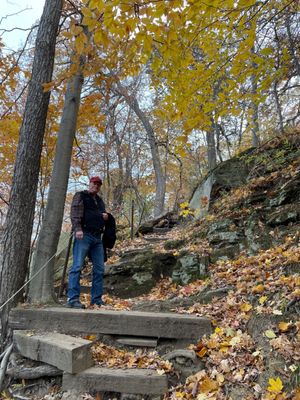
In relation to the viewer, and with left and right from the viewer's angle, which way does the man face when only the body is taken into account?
facing the viewer and to the right of the viewer

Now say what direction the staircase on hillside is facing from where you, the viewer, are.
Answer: facing the viewer

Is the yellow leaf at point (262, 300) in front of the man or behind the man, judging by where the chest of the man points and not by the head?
in front

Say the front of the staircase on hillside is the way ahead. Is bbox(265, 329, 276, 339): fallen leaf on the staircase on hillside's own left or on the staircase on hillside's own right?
on the staircase on hillside's own left

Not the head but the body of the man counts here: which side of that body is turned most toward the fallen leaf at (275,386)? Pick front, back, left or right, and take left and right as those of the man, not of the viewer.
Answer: front

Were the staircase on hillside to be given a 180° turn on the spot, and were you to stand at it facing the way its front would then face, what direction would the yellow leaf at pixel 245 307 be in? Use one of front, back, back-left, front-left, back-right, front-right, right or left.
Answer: right

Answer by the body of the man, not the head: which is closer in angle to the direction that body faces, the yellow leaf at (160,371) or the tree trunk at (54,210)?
the yellow leaf

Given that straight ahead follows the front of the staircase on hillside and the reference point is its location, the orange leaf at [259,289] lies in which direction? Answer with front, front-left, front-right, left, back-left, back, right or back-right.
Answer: left
